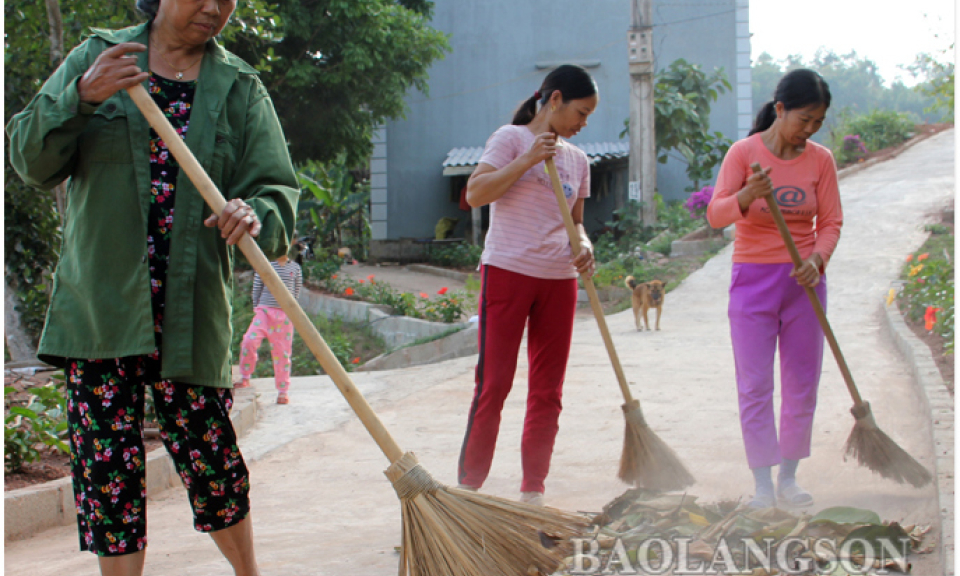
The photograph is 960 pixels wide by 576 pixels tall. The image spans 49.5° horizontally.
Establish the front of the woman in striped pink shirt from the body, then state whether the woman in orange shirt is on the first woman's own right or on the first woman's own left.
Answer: on the first woman's own left

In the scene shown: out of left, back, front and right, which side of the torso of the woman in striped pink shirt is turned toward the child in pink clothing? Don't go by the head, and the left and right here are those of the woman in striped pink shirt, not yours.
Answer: back

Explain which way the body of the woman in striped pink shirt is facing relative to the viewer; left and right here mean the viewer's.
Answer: facing the viewer and to the right of the viewer

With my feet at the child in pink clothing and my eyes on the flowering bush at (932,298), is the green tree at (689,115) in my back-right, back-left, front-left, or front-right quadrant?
front-left

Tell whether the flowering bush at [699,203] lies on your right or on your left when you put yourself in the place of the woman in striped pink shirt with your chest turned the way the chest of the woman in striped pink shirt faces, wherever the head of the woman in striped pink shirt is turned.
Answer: on your left

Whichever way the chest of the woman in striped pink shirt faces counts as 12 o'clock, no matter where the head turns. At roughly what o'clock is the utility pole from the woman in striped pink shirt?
The utility pole is roughly at 8 o'clock from the woman in striped pink shirt.

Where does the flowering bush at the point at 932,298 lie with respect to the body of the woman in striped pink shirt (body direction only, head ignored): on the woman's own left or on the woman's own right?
on the woman's own left

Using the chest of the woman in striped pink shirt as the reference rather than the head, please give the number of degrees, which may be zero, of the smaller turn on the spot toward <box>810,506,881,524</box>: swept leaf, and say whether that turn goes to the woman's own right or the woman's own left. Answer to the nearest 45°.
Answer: approximately 45° to the woman's own left

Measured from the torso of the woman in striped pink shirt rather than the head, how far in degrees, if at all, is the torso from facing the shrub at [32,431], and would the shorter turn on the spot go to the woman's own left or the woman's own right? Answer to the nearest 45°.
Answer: approximately 135° to the woman's own right

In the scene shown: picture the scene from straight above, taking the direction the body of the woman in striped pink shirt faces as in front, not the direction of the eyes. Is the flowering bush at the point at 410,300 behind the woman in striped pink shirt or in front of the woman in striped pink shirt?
behind

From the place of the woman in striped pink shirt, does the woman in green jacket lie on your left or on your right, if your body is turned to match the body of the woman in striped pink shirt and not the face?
on your right
